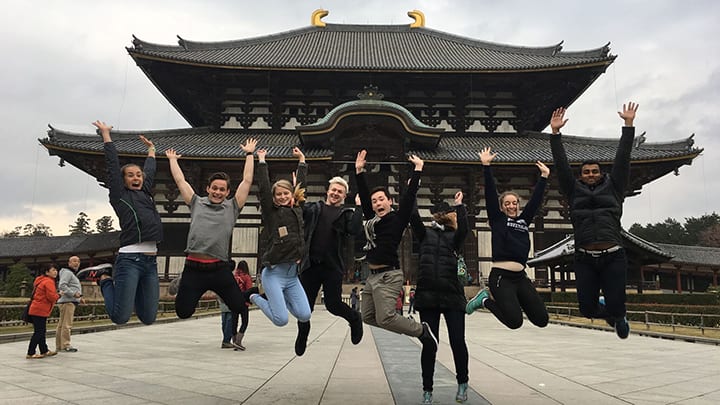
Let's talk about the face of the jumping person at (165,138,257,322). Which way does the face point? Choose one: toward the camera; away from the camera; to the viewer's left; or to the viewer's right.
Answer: toward the camera

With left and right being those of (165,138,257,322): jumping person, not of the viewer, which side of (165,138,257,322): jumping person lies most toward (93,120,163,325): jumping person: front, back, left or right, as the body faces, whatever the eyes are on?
right

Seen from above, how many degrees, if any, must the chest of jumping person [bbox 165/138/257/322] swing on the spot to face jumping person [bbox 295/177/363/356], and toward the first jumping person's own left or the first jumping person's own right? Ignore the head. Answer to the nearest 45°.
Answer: approximately 90° to the first jumping person's own left

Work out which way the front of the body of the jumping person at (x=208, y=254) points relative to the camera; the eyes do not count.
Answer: toward the camera

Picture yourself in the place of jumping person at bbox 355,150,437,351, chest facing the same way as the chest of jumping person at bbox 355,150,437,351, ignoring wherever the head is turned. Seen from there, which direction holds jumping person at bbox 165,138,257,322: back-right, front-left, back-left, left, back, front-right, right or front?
front-right

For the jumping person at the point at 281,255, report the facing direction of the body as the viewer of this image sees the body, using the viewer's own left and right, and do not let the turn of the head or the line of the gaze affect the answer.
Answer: facing the viewer and to the right of the viewer

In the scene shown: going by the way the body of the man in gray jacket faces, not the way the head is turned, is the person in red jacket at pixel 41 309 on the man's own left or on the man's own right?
on the man's own right

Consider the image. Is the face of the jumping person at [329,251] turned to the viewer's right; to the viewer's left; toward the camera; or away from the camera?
toward the camera

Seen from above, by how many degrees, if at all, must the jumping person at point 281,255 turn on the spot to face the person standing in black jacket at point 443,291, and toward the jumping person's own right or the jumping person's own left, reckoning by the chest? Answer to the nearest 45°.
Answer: approximately 45° to the jumping person's own left

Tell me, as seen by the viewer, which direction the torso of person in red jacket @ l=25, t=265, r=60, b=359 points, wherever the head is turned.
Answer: to the viewer's right

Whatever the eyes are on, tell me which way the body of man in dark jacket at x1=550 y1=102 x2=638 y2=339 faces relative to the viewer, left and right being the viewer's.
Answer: facing the viewer

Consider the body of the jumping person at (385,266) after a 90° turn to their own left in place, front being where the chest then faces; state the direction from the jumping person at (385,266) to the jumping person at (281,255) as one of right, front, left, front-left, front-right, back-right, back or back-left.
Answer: back-right

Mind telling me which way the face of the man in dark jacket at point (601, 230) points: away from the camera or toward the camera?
toward the camera

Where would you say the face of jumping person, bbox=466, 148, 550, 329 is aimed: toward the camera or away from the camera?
toward the camera
